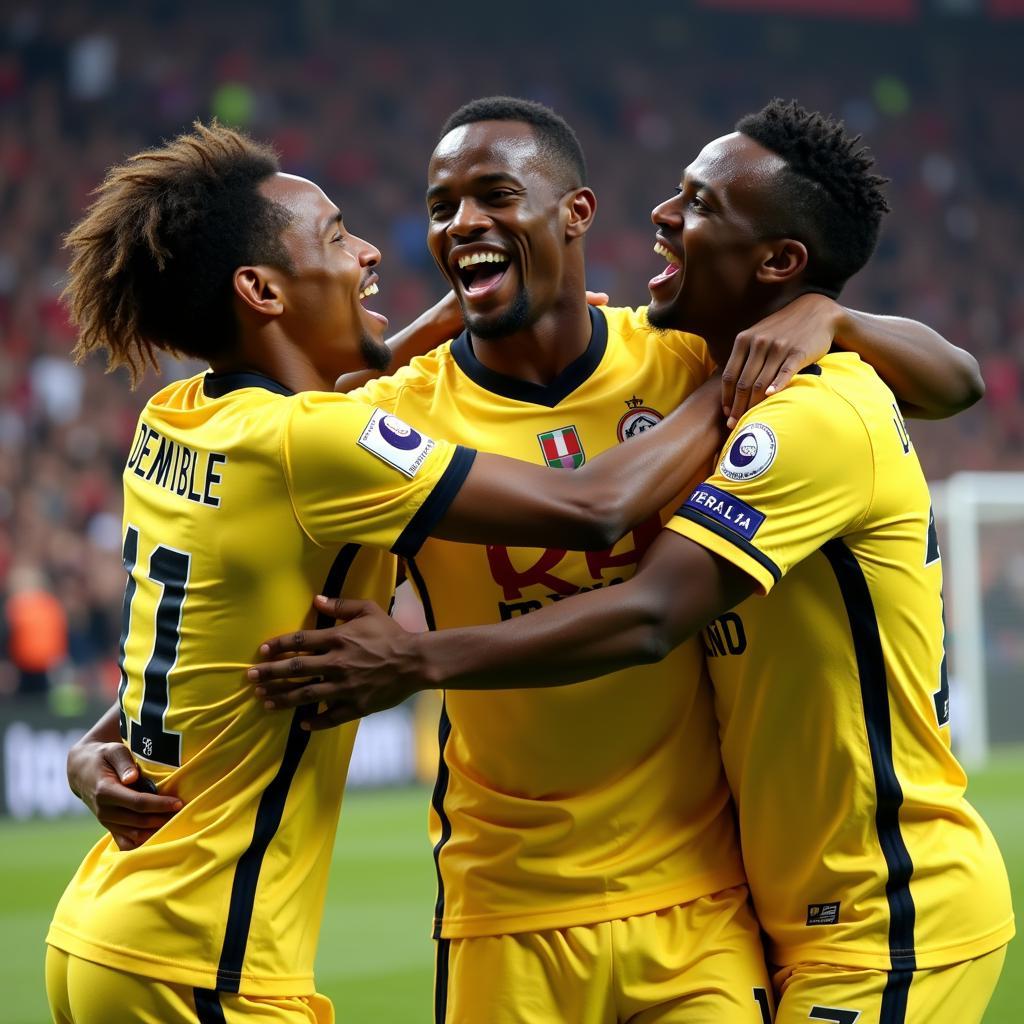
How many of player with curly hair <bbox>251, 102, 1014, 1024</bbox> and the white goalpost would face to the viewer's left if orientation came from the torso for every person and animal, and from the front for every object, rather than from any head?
1

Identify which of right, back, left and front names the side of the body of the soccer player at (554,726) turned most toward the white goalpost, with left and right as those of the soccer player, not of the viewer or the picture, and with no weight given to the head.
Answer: back

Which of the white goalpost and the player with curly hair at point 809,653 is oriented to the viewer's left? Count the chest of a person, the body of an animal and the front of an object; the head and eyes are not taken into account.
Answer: the player with curly hair

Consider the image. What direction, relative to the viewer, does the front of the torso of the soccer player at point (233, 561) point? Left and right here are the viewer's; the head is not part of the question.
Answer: facing away from the viewer and to the right of the viewer

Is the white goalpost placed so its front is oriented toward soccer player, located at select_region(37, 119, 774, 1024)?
yes

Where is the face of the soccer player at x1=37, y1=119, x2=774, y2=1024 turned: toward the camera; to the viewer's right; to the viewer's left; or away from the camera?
to the viewer's right

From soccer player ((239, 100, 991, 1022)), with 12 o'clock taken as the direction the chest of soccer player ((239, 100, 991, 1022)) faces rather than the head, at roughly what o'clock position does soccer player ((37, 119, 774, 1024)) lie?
soccer player ((37, 119, 774, 1024)) is roughly at 2 o'clock from soccer player ((239, 100, 991, 1022)).

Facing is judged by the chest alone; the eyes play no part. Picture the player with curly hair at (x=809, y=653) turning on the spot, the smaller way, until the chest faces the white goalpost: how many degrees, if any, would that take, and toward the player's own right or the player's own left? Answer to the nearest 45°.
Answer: approximately 90° to the player's own right

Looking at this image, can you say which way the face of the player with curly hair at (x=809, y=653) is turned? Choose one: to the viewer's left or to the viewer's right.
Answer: to the viewer's left

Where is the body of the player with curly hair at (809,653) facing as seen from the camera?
to the viewer's left

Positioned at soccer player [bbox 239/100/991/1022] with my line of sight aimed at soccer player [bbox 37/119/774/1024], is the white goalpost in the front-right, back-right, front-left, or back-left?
back-right
